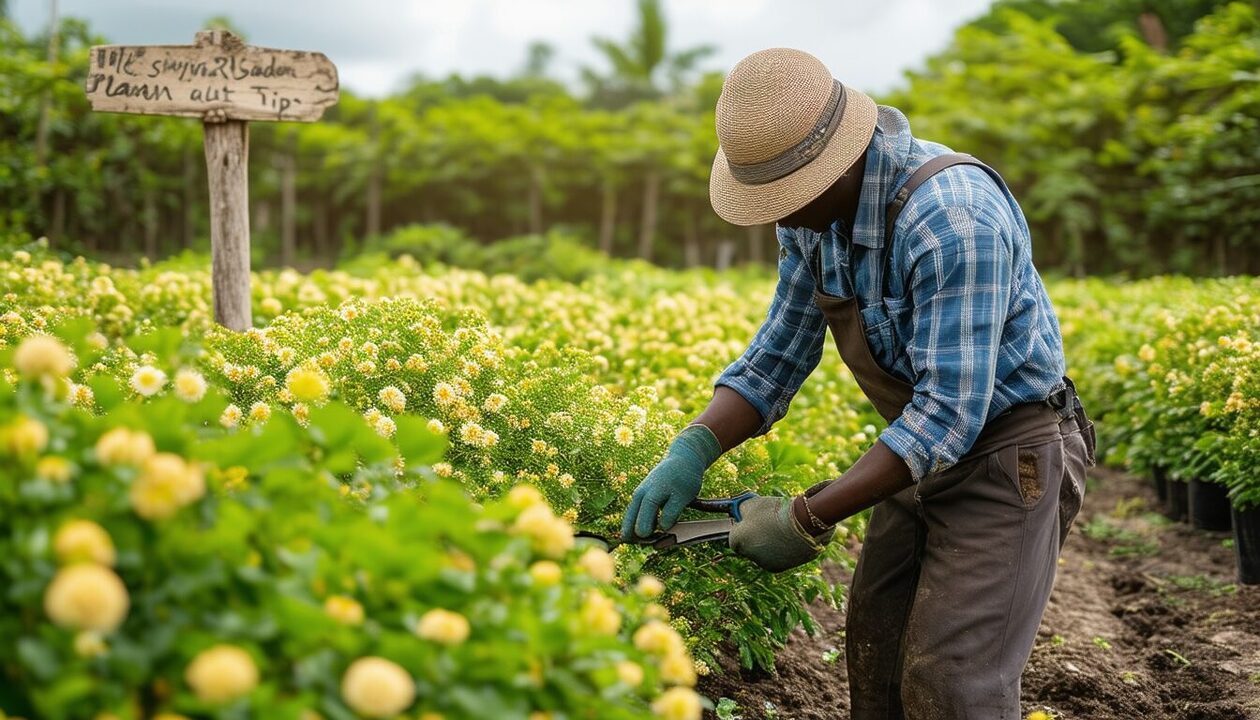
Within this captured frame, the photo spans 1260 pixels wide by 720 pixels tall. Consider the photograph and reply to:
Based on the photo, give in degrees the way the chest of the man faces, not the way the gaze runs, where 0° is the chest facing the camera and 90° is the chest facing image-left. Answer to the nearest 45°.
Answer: approximately 45°

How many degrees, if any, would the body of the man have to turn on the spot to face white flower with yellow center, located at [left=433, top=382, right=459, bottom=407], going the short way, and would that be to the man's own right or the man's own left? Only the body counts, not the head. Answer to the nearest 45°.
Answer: approximately 45° to the man's own right

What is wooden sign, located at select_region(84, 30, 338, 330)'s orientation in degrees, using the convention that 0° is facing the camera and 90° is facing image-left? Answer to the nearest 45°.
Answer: approximately 0°

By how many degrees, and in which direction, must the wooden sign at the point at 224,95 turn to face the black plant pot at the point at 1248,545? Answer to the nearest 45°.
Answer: approximately 90° to its left

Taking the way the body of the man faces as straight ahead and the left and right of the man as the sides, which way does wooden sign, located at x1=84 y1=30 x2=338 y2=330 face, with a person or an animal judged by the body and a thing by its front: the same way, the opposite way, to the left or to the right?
to the left

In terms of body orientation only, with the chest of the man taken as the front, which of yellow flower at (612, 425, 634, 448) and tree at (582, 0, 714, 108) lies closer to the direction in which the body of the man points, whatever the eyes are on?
the yellow flower

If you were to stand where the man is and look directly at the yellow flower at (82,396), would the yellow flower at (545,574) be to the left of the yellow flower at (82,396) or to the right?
left

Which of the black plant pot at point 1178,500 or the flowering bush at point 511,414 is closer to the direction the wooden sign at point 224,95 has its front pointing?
the flowering bush
